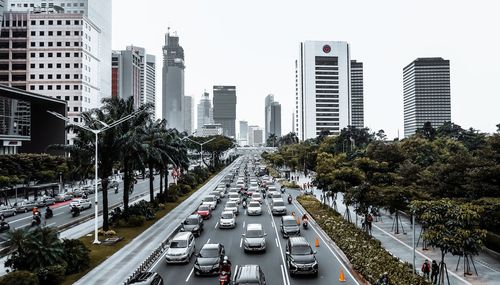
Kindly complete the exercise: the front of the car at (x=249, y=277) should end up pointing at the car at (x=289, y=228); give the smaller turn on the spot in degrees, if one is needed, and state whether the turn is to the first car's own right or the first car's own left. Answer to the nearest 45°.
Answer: approximately 180°

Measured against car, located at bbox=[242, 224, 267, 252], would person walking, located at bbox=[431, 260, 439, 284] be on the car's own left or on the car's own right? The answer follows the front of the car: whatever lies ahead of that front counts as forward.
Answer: on the car's own left

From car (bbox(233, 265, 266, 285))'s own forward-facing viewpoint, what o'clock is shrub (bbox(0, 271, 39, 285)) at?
The shrub is roughly at 3 o'clock from the car.

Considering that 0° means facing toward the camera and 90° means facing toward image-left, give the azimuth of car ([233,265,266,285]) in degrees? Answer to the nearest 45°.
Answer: approximately 0°

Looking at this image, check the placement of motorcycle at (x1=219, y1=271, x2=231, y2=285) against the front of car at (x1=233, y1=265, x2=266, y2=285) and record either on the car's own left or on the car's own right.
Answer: on the car's own right

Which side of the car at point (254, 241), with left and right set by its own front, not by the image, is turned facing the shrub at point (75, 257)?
right

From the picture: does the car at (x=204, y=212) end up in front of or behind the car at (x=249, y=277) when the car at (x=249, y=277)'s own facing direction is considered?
behind

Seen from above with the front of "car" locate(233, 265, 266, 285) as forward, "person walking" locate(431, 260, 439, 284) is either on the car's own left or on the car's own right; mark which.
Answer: on the car's own left

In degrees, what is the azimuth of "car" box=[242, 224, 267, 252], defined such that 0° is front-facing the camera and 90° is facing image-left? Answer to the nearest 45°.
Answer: approximately 0°

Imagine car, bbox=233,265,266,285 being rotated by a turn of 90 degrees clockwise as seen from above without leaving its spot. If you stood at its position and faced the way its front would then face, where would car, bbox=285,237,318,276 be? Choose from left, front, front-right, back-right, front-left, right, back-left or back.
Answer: back-right

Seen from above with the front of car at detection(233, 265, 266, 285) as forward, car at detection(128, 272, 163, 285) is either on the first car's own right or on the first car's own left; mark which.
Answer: on the first car's own right

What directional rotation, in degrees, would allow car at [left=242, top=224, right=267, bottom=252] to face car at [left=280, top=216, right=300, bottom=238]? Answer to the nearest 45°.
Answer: approximately 135° to its left
